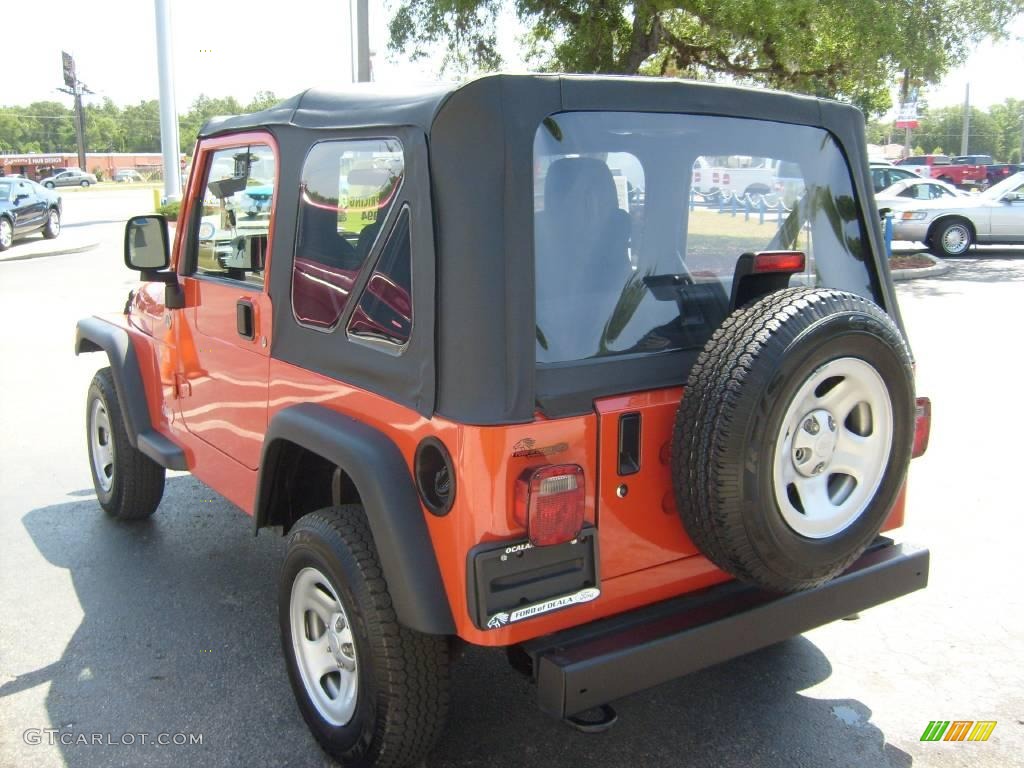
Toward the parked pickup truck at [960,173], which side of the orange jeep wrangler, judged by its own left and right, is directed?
right

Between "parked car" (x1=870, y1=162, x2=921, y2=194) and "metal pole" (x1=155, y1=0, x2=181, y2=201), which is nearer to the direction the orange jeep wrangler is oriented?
the metal pole

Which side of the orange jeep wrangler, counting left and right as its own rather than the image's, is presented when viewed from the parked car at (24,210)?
front

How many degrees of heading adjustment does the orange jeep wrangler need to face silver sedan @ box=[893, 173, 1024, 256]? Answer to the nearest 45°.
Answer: approximately 90° to its right

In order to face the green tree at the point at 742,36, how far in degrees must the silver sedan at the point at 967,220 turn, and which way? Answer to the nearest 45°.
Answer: approximately 45° to its left

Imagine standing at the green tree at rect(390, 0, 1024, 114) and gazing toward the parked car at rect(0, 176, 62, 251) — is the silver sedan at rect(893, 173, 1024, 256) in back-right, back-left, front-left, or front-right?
back-right

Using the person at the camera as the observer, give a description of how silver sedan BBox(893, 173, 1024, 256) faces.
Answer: facing to the left of the viewer

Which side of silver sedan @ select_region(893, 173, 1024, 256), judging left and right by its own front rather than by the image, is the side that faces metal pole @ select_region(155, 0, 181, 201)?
front

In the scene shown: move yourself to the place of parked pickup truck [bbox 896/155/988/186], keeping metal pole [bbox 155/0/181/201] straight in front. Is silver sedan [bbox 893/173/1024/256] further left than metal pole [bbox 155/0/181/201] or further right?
left

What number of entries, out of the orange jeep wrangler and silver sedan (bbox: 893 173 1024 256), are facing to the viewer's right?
0

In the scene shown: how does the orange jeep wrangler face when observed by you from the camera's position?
facing away from the viewer and to the left of the viewer
